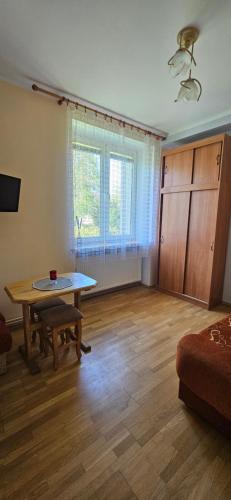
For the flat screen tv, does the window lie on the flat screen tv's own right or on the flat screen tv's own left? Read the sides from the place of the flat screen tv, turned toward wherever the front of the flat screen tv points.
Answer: on the flat screen tv's own left

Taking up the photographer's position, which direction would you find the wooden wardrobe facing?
facing the viewer and to the left of the viewer

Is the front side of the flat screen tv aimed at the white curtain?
no

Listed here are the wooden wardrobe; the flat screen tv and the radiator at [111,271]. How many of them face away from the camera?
0

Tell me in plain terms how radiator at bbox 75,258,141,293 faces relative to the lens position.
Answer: facing the viewer and to the right of the viewer

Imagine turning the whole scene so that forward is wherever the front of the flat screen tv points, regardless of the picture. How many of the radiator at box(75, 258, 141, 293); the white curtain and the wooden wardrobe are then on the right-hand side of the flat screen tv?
0

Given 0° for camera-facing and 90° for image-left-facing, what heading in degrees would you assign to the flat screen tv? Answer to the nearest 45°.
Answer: approximately 315°

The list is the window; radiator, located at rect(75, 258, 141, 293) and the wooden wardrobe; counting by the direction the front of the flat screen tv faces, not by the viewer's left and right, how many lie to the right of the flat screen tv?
0

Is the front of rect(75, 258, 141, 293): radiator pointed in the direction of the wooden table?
no

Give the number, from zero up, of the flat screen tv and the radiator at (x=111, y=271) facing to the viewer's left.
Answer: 0

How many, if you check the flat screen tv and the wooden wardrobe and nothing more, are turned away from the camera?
0

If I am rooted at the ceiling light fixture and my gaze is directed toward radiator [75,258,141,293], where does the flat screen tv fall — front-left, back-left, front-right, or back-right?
front-left

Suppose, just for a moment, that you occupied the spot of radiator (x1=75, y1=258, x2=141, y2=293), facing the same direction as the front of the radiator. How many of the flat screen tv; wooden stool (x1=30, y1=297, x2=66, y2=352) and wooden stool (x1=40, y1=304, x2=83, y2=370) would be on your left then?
0
